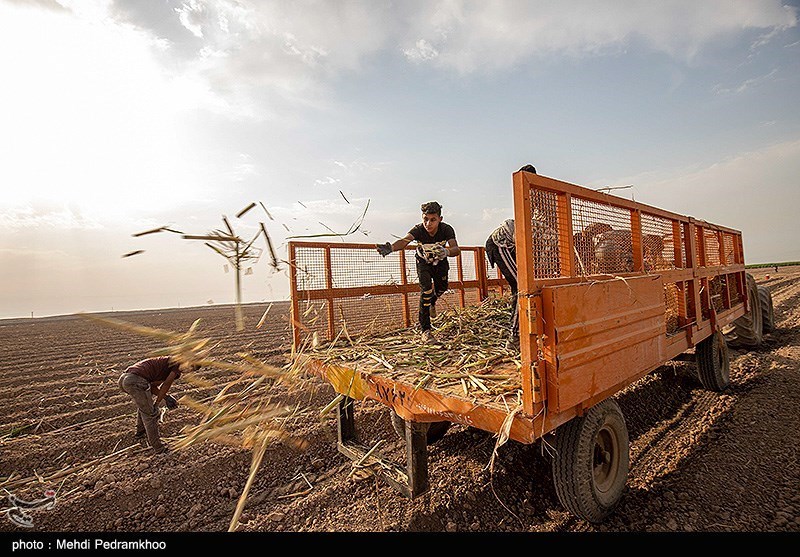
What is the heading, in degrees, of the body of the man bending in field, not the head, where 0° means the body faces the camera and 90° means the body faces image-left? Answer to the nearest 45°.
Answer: approximately 270°

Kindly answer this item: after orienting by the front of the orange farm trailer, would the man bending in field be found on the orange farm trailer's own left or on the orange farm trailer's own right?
on the orange farm trailer's own left

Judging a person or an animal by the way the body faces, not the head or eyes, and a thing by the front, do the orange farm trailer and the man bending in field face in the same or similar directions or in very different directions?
same or similar directions

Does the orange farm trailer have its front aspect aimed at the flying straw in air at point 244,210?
no

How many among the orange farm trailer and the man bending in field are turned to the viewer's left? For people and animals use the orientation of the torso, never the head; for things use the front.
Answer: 0

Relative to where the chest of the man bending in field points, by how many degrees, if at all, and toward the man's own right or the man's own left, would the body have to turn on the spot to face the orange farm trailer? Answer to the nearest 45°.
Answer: approximately 45° to the man's own right

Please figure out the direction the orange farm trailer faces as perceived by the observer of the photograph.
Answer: facing away from the viewer and to the right of the viewer

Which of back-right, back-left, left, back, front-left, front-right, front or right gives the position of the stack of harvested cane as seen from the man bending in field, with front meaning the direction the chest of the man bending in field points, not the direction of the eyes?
front-right
